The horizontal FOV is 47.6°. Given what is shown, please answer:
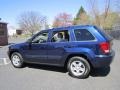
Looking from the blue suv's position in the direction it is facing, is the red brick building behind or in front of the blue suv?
in front

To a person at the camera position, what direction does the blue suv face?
facing away from the viewer and to the left of the viewer
